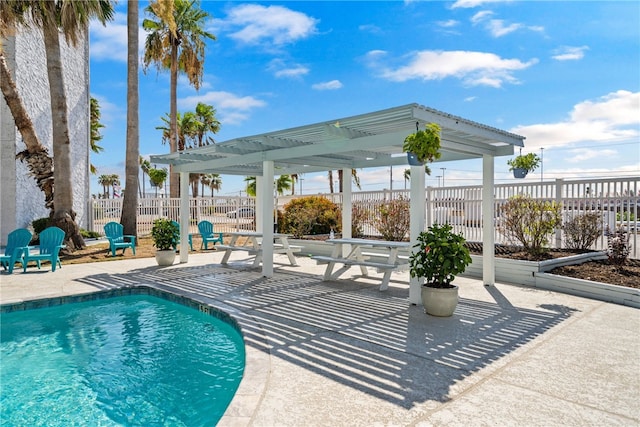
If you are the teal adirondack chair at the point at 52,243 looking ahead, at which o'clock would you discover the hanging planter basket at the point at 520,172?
The hanging planter basket is roughly at 9 o'clock from the teal adirondack chair.

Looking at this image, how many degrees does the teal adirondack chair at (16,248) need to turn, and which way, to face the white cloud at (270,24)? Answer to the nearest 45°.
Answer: approximately 135° to its left

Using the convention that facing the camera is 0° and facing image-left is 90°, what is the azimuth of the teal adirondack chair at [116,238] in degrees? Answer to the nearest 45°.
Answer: approximately 315°

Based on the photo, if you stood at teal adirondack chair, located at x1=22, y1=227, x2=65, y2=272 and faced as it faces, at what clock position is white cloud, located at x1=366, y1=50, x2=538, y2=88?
The white cloud is roughly at 8 o'clock from the teal adirondack chair.

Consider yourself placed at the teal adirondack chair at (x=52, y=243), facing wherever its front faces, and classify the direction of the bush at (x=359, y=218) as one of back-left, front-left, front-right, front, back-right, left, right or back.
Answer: back-left
